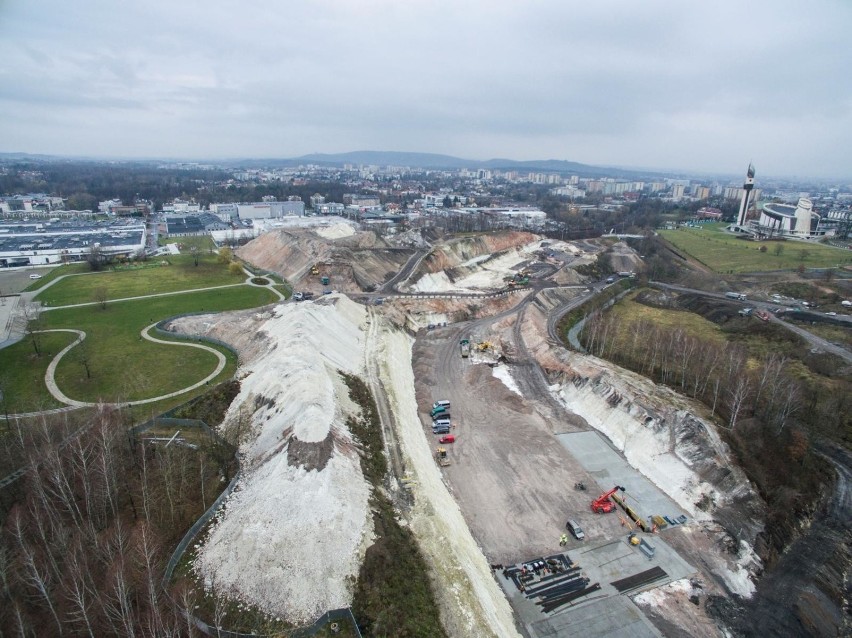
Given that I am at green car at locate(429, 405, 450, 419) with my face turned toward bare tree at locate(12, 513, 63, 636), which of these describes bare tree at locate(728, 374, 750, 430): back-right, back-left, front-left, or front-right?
back-left

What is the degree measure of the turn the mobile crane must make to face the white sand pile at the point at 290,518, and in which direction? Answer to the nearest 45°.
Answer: approximately 180°

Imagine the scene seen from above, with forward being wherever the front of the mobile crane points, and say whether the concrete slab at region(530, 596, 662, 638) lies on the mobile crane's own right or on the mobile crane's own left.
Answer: on the mobile crane's own right

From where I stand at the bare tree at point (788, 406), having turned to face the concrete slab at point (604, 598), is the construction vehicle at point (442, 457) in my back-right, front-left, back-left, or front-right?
front-right

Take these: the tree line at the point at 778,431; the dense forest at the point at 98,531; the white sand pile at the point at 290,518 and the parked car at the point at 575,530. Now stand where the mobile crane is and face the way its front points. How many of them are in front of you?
1

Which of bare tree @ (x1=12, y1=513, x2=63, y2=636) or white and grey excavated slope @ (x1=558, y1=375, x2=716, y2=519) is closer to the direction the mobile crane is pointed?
the white and grey excavated slope

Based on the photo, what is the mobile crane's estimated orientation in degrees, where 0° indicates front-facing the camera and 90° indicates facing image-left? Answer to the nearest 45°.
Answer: approximately 225°

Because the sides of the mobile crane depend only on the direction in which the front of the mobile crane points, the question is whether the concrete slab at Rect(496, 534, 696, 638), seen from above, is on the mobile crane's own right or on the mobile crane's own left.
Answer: on the mobile crane's own right

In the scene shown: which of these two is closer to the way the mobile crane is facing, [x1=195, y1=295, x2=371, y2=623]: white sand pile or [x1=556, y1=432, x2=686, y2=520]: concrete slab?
the concrete slab

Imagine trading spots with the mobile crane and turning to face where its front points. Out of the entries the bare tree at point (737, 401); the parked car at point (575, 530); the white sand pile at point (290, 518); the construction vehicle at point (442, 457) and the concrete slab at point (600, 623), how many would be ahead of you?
1

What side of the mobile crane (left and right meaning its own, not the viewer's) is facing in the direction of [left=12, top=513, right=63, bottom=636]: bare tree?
back

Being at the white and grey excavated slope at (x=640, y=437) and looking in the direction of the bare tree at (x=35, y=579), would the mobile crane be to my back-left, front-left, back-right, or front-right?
front-left

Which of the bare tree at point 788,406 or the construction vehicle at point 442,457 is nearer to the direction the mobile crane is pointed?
the bare tree

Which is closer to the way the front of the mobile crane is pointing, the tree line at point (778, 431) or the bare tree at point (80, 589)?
the tree line

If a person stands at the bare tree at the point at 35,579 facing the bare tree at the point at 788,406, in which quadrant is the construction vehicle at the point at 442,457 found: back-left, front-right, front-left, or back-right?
front-left

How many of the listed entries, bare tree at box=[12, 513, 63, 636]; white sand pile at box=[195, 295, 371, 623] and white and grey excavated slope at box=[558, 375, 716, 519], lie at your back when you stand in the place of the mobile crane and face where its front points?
2

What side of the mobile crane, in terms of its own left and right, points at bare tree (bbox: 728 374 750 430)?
front
